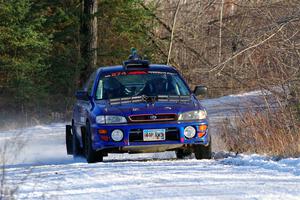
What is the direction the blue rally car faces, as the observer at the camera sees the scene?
facing the viewer
